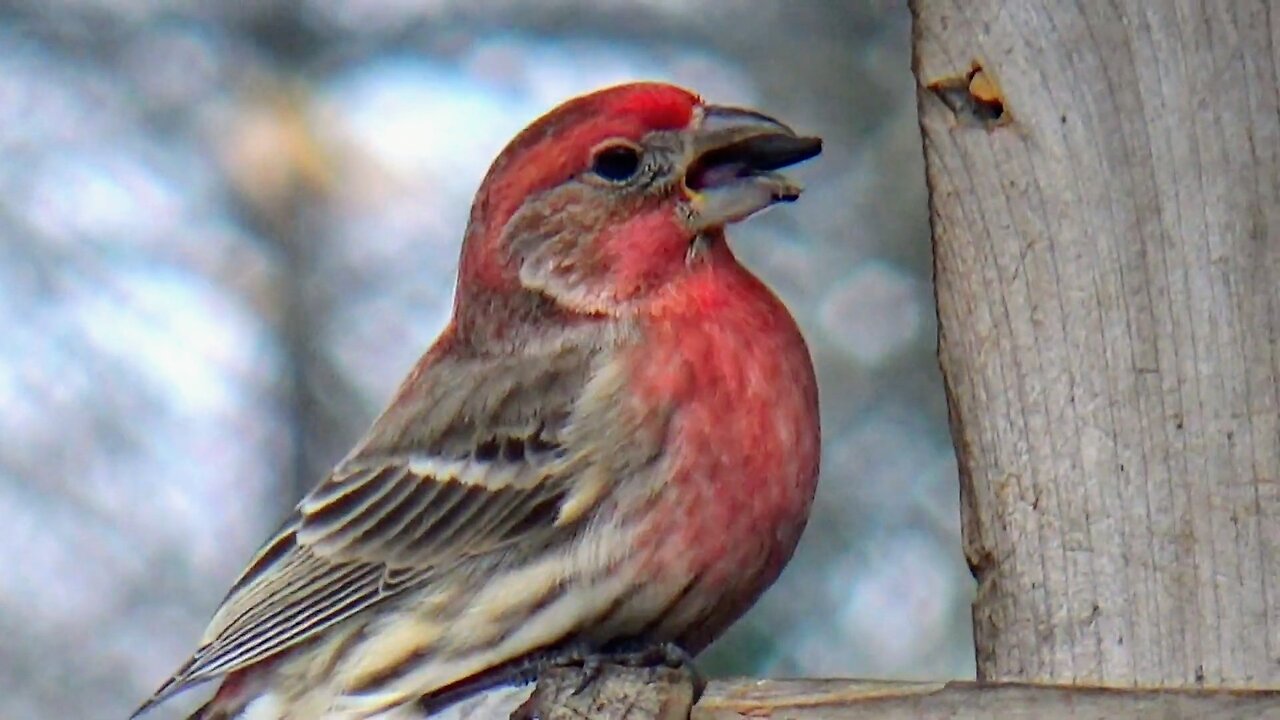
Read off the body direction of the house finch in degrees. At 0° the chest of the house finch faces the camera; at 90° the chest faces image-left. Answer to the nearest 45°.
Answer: approximately 270°
